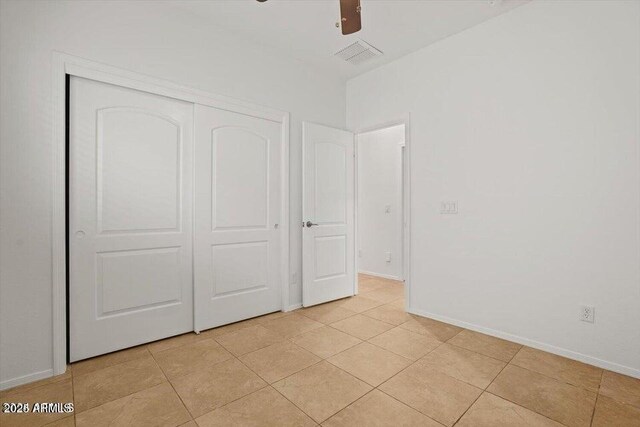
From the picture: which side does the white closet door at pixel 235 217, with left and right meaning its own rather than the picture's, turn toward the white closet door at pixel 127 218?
right

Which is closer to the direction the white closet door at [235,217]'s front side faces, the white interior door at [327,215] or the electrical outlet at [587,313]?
the electrical outlet

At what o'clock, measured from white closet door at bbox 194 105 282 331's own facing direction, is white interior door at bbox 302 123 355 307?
The white interior door is roughly at 10 o'clock from the white closet door.

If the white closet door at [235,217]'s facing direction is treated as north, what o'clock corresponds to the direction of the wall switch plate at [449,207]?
The wall switch plate is roughly at 11 o'clock from the white closet door.

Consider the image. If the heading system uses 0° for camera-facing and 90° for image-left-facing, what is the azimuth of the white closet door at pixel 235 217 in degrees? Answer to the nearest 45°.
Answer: approximately 315°

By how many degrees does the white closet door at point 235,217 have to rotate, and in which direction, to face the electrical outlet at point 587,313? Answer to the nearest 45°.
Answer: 0° — it already faces it
